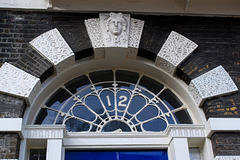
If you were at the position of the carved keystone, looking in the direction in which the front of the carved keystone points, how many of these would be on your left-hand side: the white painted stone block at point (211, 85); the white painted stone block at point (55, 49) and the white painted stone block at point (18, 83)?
1

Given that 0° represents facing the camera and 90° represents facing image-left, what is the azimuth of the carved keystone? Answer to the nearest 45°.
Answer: approximately 0°

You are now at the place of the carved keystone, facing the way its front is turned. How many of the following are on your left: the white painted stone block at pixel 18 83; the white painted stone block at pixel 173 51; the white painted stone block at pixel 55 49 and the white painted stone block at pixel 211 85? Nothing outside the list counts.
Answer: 2

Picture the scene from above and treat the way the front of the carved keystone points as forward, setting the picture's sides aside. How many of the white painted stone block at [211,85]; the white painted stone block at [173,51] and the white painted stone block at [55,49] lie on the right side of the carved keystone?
1

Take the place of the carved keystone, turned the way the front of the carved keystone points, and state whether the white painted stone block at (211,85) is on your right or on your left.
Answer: on your left

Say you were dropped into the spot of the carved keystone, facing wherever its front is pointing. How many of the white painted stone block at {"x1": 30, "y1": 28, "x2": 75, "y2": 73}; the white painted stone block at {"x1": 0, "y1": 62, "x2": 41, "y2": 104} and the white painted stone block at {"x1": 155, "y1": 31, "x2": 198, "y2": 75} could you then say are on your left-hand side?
1

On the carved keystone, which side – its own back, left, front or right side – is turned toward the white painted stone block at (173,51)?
left
